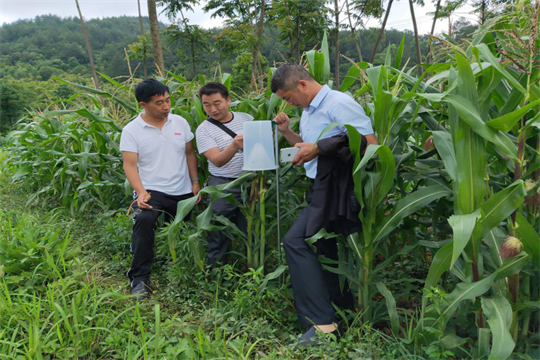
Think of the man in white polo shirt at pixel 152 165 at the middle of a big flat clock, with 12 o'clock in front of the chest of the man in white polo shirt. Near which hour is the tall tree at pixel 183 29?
The tall tree is roughly at 6 o'clock from the man in white polo shirt.

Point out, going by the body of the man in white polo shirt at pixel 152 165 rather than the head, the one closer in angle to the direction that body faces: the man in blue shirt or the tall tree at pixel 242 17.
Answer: the man in blue shirt

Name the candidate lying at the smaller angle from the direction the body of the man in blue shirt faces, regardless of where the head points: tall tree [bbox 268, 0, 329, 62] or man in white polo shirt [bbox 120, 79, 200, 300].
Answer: the man in white polo shirt

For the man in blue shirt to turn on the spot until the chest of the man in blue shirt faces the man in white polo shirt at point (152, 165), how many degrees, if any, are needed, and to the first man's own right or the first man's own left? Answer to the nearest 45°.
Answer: approximately 45° to the first man's own right

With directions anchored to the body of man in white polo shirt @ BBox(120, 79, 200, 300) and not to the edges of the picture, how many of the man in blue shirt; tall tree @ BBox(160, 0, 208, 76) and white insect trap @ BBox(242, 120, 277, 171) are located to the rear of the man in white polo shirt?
1

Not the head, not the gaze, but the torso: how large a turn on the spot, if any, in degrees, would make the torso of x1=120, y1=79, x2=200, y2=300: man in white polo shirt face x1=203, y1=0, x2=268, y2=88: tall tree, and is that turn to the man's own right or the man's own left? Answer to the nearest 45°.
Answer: approximately 180°

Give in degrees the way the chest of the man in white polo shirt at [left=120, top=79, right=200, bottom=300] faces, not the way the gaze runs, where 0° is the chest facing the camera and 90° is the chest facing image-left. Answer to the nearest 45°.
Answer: approximately 0°

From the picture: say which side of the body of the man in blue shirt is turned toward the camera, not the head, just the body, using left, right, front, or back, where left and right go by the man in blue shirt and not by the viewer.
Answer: left

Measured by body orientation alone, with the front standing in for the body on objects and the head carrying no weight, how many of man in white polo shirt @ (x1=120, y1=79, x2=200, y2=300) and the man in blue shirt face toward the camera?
1

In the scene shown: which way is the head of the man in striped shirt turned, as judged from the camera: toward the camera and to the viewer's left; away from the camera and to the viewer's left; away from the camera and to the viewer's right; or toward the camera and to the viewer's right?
toward the camera and to the viewer's right
